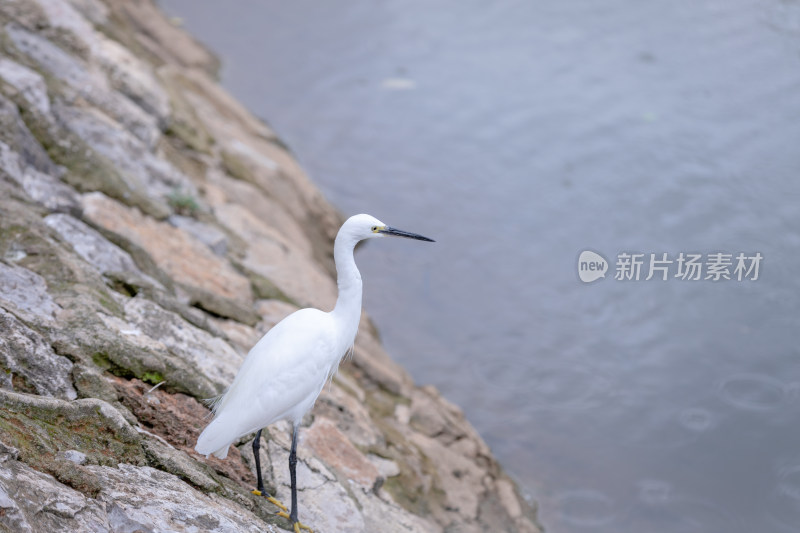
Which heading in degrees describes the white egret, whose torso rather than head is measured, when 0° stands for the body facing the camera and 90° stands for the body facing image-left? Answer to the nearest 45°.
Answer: approximately 270°
